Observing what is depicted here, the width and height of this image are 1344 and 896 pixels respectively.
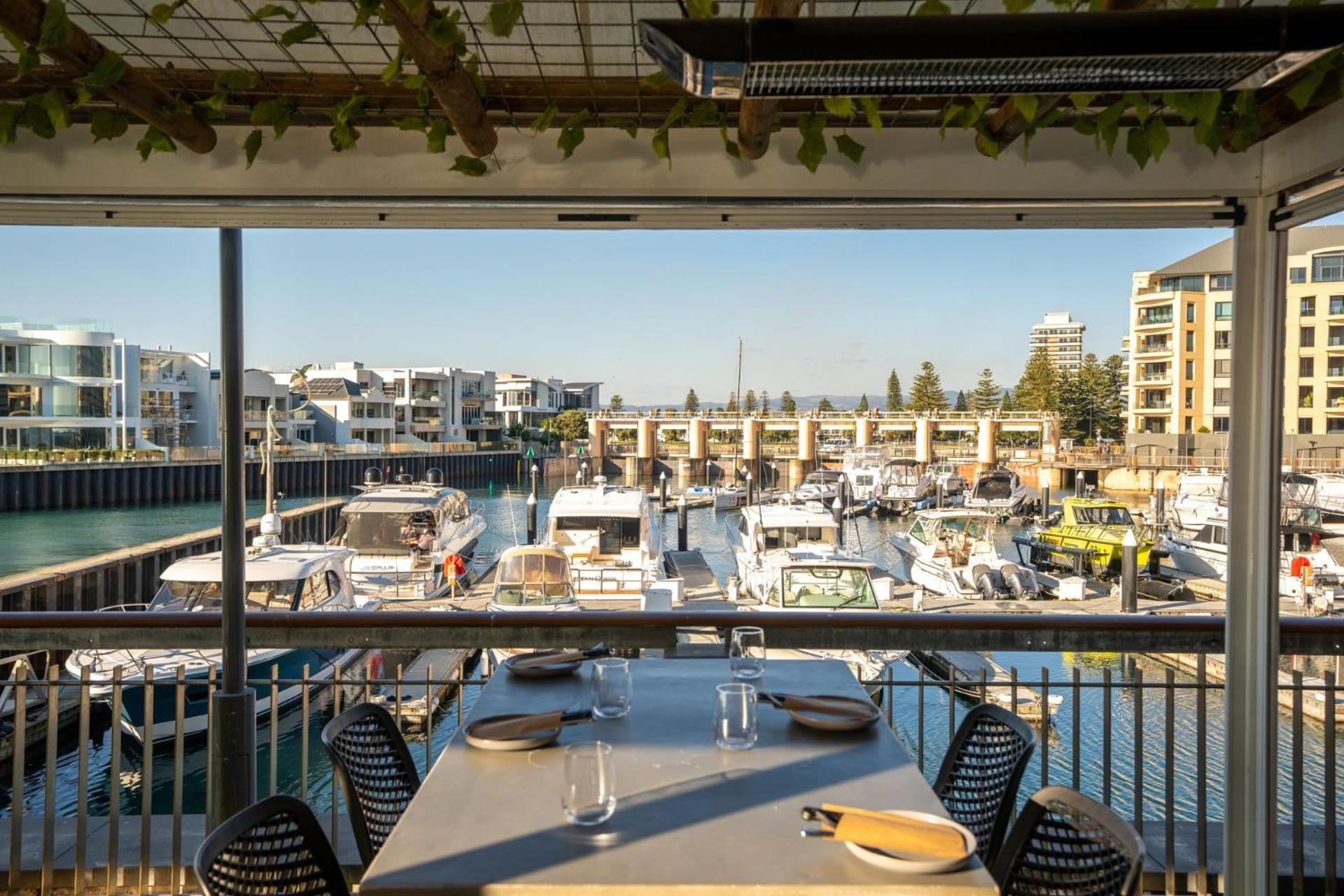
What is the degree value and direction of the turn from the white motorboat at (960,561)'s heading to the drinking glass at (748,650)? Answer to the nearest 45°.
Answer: approximately 135° to its left

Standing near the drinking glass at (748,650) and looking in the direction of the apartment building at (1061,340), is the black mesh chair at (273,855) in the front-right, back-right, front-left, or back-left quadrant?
back-left

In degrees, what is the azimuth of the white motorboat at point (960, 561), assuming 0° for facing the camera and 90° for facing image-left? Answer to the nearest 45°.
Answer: approximately 135°

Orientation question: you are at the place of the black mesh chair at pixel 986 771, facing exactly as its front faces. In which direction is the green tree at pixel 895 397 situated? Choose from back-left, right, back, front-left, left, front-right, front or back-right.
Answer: back-right

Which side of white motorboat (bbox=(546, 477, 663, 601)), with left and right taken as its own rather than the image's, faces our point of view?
back

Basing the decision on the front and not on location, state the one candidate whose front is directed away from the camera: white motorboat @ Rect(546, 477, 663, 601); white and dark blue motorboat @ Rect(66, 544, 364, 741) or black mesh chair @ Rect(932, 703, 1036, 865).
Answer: white motorboat @ Rect(546, 477, 663, 601)

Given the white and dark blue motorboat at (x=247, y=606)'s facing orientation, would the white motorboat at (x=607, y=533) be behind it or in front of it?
behind
